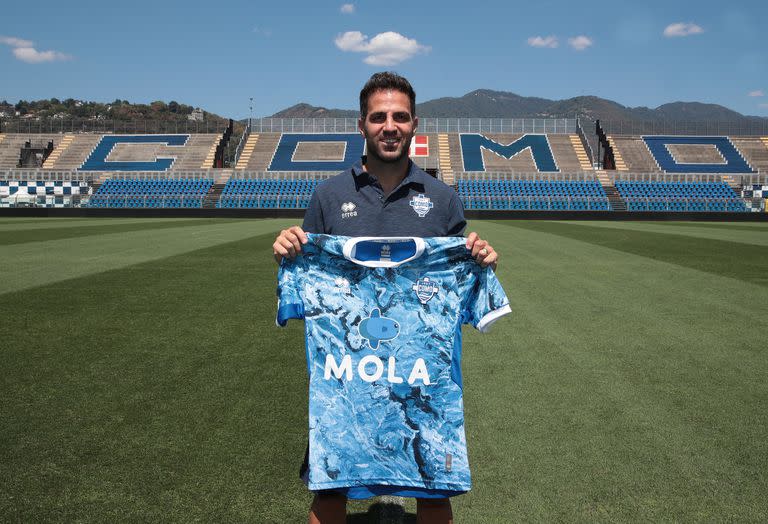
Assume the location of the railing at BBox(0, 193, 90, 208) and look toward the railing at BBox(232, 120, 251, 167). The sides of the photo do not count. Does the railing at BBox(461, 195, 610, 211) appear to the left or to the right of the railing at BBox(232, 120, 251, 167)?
right

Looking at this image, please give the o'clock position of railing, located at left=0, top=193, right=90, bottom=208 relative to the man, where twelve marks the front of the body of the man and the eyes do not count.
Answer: The railing is roughly at 5 o'clock from the man.

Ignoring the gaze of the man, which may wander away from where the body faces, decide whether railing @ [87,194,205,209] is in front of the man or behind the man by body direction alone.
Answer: behind

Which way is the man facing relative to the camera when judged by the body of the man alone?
toward the camera

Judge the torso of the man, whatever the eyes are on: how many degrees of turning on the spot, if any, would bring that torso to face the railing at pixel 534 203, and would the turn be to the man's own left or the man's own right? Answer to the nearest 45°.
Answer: approximately 180°

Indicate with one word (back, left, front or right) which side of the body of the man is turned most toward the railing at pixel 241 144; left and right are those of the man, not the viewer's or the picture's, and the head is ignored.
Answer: back
